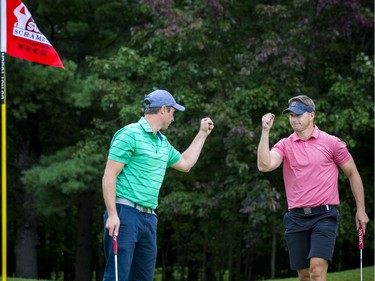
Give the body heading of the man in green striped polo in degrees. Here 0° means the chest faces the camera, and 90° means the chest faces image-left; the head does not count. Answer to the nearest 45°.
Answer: approximately 315°

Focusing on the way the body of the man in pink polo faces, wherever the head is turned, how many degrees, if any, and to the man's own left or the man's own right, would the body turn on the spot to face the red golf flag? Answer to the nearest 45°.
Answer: approximately 45° to the man's own right

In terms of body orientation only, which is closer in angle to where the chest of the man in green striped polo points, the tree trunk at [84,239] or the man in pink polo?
the man in pink polo

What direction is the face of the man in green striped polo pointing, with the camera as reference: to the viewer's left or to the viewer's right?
to the viewer's right

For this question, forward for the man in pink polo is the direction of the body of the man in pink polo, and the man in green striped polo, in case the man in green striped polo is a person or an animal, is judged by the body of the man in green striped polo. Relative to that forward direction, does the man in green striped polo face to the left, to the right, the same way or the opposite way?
to the left

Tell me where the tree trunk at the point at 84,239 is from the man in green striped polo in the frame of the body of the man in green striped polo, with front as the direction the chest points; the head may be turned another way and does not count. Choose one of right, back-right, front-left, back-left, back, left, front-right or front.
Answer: back-left
